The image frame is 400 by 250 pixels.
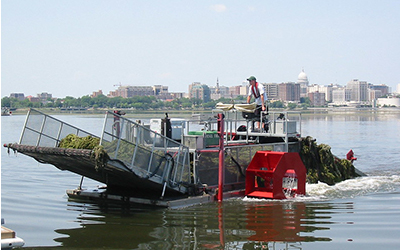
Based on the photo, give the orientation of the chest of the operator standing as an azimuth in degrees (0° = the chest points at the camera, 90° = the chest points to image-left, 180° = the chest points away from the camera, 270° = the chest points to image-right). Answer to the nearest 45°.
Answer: approximately 45°
